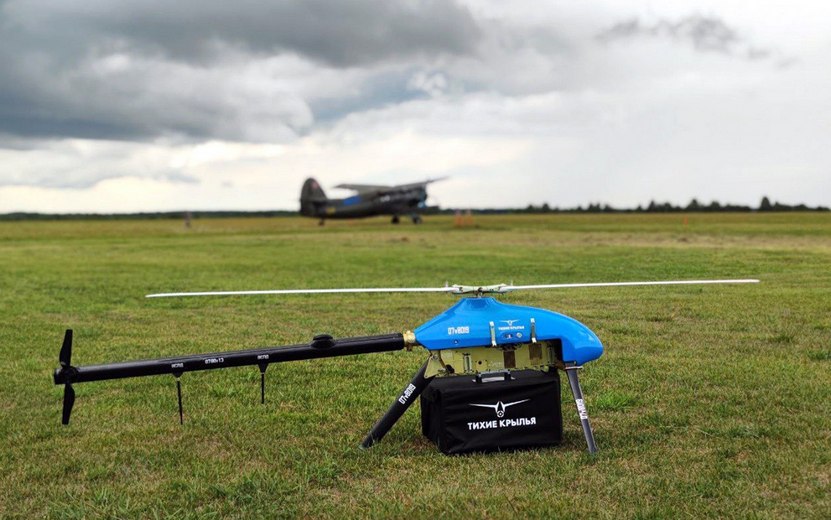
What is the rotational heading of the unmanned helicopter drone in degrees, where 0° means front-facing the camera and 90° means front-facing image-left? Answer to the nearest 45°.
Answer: approximately 270°
